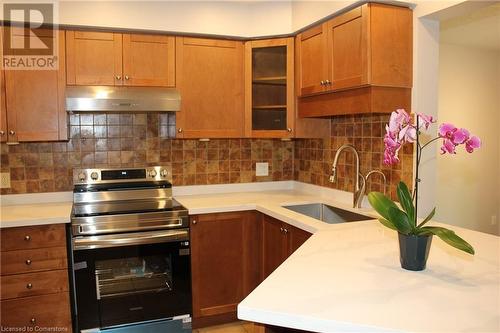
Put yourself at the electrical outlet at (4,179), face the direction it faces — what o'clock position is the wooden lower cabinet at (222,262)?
The wooden lower cabinet is roughly at 10 o'clock from the electrical outlet.

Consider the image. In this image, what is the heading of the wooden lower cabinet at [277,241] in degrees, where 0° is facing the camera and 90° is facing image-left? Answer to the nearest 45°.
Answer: approximately 45°

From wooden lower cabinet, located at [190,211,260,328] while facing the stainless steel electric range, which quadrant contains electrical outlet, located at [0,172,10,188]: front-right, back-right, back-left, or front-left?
front-right

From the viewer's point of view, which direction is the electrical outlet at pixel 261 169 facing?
toward the camera

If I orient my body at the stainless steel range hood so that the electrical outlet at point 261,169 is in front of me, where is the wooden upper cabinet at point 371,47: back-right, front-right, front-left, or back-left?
front-right

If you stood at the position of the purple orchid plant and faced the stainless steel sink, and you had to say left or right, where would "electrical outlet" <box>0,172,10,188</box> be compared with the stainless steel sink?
left

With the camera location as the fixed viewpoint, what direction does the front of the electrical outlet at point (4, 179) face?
facing the viewer

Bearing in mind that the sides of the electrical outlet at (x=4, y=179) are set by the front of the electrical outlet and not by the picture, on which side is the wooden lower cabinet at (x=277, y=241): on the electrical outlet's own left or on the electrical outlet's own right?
on the electrical outlet's own left

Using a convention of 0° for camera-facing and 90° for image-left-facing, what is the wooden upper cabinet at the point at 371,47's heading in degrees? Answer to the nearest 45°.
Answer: approximately 45°

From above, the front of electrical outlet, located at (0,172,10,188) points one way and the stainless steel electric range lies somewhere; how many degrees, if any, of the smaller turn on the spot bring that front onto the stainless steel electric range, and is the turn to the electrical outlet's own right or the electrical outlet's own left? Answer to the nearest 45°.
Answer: approximately 45° to the electrical outlet's own left

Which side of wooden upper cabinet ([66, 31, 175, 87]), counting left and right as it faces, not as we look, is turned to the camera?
front

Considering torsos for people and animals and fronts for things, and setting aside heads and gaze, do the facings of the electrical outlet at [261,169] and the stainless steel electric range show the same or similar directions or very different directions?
same or similar directions
